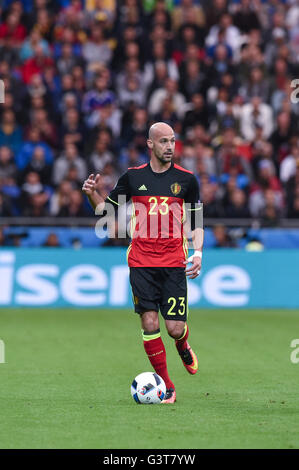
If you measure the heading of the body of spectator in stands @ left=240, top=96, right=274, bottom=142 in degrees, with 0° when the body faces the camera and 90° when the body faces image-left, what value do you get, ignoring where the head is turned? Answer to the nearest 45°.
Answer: approximately 0°

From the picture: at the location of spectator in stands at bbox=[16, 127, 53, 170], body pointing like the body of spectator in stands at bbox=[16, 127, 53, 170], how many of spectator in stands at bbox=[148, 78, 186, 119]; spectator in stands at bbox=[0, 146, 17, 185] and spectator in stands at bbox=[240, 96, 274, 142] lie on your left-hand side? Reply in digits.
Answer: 2

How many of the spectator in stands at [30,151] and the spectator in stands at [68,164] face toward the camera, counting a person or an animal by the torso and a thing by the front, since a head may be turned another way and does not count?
2

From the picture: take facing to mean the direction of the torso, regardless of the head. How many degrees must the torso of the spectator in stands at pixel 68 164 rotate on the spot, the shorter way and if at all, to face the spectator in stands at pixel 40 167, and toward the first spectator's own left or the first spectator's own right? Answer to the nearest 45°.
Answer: approximately 90° to the first spectator's own right

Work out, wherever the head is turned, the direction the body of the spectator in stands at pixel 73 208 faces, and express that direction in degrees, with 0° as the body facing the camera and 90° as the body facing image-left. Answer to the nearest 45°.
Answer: approximately 0°

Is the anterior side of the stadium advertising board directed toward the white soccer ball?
yes
